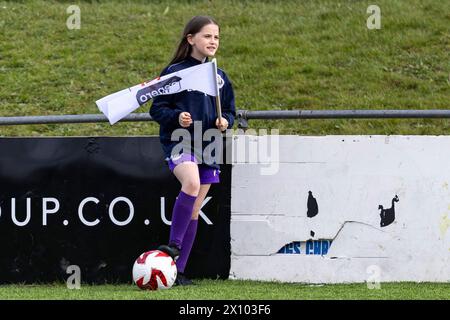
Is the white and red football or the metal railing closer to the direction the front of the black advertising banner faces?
the white and red football

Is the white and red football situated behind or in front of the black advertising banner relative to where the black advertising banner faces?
in front

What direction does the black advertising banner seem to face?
toward the camera

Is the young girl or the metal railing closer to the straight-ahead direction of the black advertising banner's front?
the young girl

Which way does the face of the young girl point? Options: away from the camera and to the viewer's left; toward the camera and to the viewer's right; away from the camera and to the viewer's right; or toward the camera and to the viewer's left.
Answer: toward the camera and to the viewer's right
